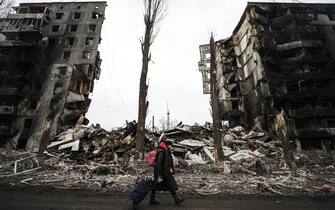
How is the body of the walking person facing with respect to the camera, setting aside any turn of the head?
to the viewer's right

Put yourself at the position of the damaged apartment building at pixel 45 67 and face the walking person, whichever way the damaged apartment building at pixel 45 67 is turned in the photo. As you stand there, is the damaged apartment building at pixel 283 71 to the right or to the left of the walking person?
left

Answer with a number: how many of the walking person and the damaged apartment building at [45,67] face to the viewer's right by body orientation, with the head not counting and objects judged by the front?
1

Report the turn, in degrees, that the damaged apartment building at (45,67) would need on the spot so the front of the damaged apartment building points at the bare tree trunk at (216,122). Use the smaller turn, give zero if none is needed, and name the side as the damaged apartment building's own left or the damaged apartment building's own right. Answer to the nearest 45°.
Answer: approximately 45° to the damaged apartment building's own left

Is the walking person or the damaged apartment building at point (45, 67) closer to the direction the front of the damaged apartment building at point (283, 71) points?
the walking person

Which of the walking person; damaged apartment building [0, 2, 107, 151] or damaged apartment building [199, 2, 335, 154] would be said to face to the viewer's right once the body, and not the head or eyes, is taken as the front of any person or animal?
the walking person

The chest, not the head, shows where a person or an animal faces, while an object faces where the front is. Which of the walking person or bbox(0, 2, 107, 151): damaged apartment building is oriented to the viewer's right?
the walking person
